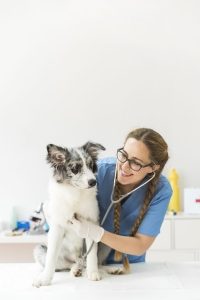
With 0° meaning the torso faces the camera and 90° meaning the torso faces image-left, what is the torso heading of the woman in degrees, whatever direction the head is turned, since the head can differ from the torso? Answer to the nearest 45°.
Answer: approximately 45°

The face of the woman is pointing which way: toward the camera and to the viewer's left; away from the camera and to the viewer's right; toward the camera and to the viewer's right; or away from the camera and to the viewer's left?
toward the camera and to the viewer's left
